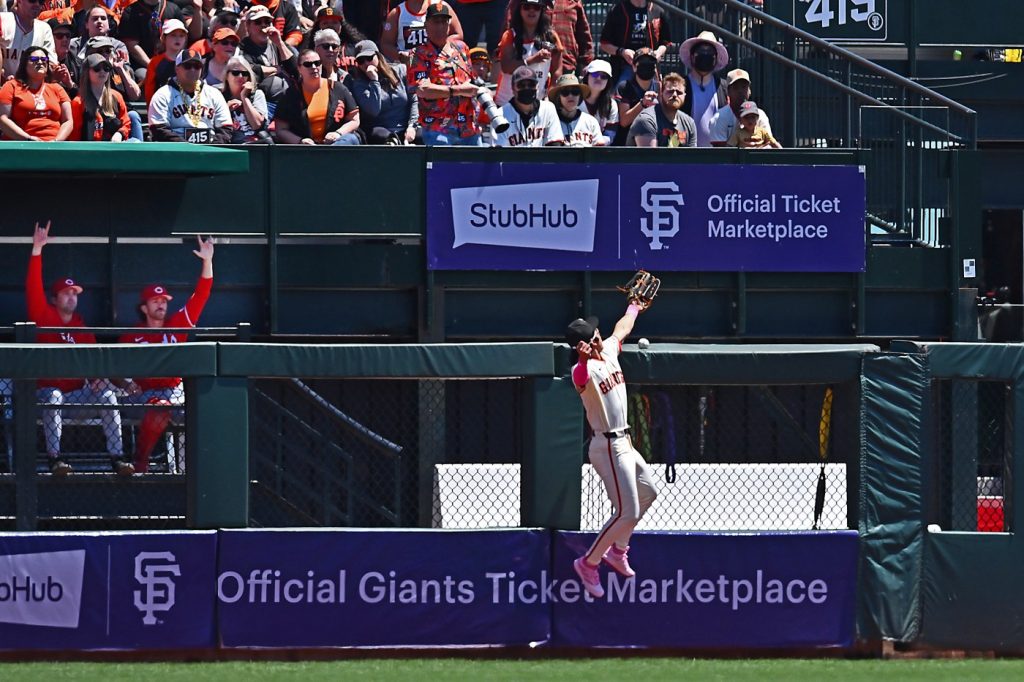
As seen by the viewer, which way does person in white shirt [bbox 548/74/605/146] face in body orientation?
toward the camera

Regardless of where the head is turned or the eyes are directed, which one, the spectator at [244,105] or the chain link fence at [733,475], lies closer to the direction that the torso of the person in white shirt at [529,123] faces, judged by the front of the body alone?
the chain link fence

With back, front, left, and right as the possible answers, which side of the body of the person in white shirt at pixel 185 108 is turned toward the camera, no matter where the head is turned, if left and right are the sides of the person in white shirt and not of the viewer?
front

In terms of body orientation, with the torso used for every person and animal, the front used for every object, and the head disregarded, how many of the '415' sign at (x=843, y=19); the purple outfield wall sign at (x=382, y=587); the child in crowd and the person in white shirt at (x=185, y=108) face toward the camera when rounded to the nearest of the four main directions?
4

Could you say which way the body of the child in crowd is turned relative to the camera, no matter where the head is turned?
toward the camera

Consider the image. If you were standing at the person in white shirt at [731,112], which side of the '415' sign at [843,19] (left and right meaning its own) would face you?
front

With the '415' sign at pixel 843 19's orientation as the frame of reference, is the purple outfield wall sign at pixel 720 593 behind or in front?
in front

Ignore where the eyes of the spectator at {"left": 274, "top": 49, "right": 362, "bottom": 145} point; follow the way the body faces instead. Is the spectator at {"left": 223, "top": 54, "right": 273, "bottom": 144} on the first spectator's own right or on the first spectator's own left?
on the first spectator's own right
